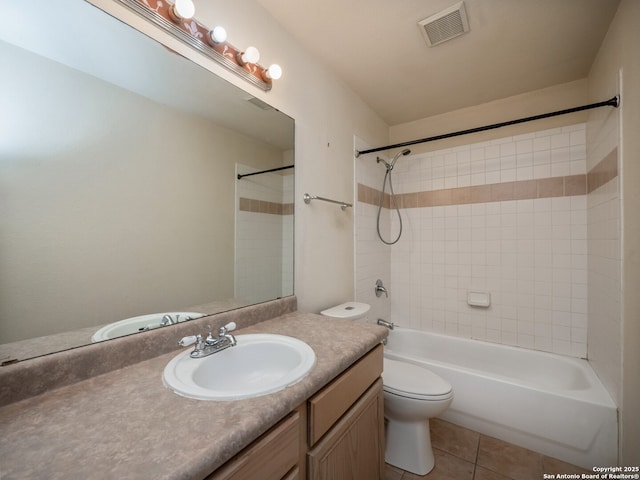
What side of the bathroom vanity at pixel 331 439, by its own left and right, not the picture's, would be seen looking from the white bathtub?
left

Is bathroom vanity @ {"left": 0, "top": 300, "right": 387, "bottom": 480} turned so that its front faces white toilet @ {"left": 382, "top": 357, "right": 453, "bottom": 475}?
no

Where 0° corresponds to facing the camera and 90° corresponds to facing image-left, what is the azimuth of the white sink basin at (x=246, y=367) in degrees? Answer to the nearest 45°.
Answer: approximately 315°

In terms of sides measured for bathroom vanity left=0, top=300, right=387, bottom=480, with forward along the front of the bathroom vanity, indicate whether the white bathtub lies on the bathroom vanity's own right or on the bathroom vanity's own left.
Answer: on the bathroom vanity's own left

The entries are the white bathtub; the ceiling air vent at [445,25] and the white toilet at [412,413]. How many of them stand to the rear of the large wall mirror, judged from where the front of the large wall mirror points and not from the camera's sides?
0

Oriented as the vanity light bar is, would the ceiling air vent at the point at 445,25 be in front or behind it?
in front

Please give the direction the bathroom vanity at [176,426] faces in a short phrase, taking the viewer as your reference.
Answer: facing the viewer and to the right of the viewer

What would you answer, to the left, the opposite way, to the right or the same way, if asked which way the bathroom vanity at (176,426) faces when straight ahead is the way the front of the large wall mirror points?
the same way

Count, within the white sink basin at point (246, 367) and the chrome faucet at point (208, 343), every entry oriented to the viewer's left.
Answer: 0
